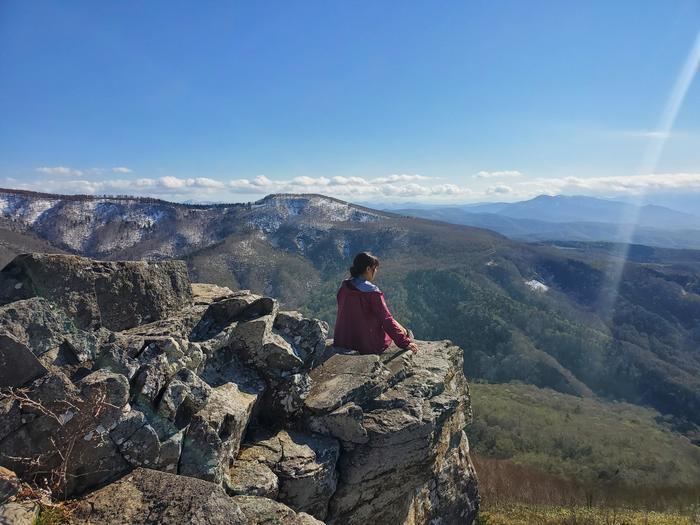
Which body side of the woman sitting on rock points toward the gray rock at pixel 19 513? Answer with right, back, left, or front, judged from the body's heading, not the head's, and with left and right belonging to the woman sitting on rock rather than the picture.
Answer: back

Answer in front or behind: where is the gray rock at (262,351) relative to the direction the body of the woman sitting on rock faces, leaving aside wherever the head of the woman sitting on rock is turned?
behind

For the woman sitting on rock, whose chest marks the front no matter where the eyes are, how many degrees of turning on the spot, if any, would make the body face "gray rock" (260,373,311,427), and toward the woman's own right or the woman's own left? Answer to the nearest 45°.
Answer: approximately 180°

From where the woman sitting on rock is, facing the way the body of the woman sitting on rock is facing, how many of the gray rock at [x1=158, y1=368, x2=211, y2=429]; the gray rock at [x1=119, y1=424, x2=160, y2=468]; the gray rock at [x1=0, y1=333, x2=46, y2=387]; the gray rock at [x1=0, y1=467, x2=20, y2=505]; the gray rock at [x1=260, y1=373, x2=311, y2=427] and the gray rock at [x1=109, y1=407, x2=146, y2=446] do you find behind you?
6

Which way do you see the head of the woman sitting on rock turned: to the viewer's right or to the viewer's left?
to the viewer's right

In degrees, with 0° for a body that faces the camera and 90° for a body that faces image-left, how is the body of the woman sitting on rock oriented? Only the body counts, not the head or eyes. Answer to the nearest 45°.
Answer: approximately 225°

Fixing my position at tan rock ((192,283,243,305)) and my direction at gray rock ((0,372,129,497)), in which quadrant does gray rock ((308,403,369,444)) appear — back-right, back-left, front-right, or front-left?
front-left

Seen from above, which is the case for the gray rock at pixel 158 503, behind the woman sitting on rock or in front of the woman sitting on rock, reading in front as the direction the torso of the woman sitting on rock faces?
behind
